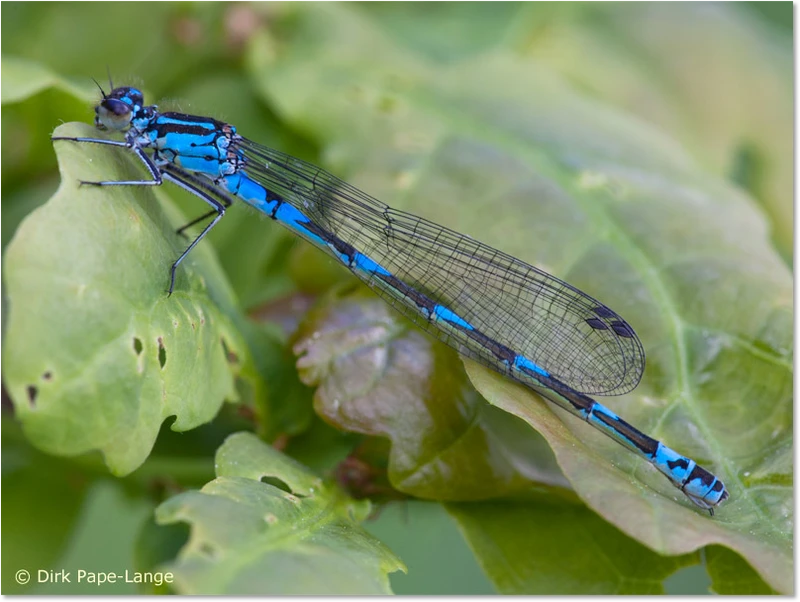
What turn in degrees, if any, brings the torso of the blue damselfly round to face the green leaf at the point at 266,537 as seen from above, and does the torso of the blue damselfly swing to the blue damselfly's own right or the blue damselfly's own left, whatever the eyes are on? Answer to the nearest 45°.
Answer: approximately 90° to the blue damselfly's own left

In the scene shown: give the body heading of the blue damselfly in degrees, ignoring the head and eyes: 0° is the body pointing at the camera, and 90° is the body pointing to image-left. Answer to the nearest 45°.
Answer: approximately 90°

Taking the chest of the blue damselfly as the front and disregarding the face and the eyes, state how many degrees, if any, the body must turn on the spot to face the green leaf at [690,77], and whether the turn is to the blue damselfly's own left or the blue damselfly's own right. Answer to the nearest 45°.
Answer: approximately 90° to the blue damselfly's own right
